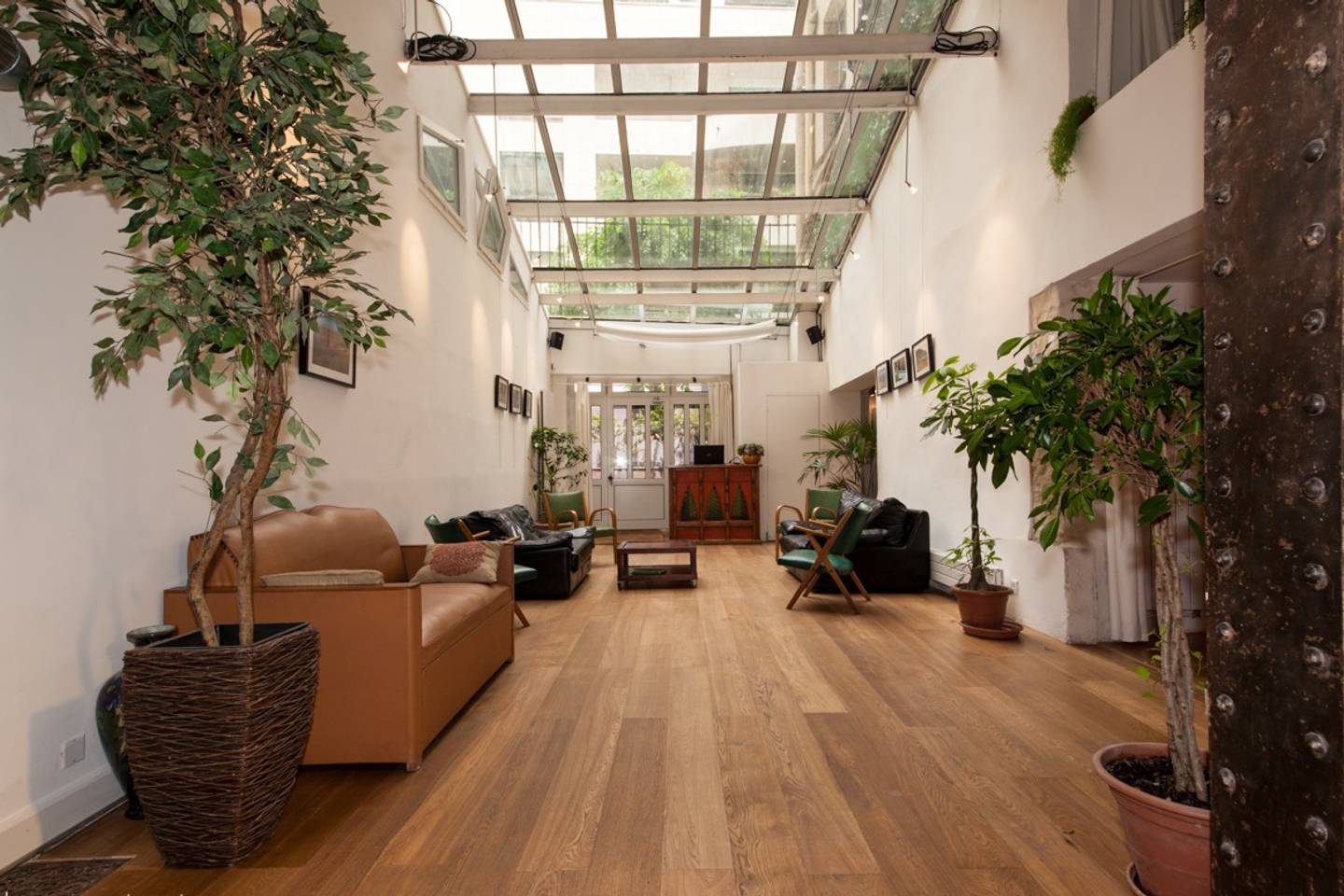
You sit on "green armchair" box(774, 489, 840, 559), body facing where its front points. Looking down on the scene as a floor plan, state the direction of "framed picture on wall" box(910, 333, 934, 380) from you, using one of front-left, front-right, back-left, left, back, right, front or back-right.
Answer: left

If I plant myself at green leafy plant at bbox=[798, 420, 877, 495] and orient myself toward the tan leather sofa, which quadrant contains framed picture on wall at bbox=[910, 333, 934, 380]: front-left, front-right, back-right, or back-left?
front-left

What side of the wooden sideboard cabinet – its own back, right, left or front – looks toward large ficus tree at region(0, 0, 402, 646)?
front

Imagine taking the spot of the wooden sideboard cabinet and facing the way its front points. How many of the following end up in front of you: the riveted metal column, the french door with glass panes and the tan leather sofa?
2

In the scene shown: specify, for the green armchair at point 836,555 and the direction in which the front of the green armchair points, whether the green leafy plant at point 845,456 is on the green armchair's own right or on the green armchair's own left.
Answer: on the green armchair's own right

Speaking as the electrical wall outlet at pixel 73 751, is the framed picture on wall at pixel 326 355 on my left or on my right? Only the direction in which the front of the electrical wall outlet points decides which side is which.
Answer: on my left

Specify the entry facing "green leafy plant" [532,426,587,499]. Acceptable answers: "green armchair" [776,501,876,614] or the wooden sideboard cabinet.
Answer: the green armchair

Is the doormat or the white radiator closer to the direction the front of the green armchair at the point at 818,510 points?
the doormat

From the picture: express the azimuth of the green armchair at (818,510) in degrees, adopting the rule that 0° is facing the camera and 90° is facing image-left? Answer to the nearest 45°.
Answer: approximately 45°

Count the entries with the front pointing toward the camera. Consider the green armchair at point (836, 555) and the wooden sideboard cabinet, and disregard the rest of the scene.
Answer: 1

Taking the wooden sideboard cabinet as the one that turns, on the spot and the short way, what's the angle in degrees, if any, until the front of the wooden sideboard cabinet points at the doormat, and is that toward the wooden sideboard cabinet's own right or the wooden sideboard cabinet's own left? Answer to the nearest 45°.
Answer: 0° — it already faces it

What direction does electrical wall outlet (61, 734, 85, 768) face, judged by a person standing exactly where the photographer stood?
facing the viewer and to the right of the viewer

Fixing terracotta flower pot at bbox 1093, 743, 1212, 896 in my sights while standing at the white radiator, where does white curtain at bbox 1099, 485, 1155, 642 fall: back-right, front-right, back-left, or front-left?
front-left

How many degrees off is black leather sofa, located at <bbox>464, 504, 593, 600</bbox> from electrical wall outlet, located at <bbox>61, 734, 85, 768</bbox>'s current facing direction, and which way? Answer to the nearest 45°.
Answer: approximately 90° to its left

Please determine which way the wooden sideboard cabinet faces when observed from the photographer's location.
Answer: facing the viewer

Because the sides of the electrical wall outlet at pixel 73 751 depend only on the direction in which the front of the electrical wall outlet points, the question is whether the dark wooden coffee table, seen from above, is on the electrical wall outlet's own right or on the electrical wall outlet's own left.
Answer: on the electrical wall outlet's own left

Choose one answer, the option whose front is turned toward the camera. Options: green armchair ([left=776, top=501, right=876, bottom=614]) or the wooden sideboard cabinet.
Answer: the wooden sideboard cabinet
